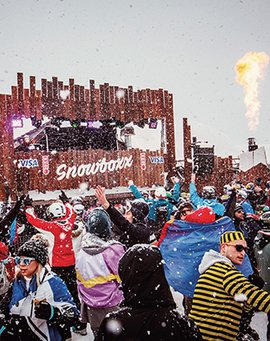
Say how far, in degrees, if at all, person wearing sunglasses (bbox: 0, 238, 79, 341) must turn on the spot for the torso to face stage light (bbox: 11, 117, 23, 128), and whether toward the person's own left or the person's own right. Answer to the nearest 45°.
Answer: approximately 135° to the person's own right

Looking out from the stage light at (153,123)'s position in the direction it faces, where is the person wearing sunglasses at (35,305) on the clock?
The person wearing sunglasses is roughly at 12 o'clock from the stage light.

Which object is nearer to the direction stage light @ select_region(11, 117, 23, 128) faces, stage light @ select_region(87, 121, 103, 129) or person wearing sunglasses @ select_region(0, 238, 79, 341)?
the person wearing sunglasses

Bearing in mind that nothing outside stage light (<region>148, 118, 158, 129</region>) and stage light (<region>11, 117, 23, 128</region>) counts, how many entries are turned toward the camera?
2

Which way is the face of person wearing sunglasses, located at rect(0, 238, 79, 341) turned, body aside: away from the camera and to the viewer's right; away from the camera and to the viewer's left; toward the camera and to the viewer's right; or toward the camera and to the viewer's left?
toward the camera and to the viewer's left

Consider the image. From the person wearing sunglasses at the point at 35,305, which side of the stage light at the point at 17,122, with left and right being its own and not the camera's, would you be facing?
front

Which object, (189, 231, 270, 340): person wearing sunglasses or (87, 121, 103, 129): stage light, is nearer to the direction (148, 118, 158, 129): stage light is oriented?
the person wearing sunglasses

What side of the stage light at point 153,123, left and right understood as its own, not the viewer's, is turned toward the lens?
front

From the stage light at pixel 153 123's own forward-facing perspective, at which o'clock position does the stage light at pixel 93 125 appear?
the stage light at pixel 93 125 is roughly at 2 o'clock from the stage light at pixel 153 123.

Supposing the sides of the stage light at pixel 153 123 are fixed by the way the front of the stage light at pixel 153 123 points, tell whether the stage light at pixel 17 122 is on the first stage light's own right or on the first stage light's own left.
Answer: on the first stage light's own right

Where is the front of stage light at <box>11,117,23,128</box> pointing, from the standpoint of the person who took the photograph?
facing the viewer

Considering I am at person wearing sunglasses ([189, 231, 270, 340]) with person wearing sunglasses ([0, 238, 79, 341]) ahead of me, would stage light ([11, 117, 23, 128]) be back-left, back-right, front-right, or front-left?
front-right
